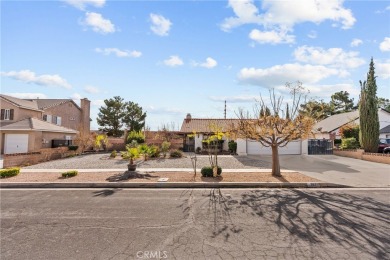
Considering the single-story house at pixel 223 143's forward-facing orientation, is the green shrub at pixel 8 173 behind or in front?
in front

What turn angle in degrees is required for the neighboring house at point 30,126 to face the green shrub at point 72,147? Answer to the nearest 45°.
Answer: approximately 90° to its left

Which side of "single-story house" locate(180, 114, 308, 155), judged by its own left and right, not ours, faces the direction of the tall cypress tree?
left

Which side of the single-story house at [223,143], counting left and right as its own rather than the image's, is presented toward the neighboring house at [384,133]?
left

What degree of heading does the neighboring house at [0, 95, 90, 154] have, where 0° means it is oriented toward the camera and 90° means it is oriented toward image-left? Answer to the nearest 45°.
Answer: approximately 45°

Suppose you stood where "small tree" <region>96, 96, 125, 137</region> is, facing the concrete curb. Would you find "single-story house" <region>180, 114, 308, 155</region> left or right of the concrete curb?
left

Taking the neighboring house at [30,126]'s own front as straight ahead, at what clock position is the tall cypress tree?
The tall cypress tree is roughly at 9 o'clock from the neighboring house.

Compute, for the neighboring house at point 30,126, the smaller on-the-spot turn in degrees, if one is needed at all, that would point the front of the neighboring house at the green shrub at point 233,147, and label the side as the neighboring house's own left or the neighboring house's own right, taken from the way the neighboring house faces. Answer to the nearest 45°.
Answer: approximately 90° to the neighboring house's own left

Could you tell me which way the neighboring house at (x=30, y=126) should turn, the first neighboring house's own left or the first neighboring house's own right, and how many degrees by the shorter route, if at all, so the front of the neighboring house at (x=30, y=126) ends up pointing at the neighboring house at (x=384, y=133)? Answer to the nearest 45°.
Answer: approximately 90° to the first neighboring house's own left

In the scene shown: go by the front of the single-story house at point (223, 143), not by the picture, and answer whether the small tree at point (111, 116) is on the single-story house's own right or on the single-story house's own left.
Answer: on the single-story house's own right

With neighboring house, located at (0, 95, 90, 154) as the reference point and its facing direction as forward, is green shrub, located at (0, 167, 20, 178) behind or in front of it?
in front

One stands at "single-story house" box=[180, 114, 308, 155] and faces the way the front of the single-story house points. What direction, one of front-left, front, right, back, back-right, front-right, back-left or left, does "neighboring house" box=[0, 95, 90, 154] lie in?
right

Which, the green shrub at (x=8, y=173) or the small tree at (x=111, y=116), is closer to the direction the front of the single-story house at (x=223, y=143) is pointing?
the green shrub

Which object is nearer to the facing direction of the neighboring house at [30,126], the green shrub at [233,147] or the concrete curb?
the concrete curb
